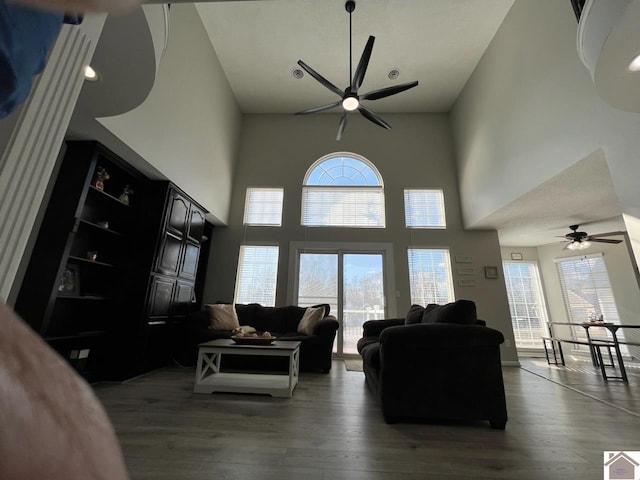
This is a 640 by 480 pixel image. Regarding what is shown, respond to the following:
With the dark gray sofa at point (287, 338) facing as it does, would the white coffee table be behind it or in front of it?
in front

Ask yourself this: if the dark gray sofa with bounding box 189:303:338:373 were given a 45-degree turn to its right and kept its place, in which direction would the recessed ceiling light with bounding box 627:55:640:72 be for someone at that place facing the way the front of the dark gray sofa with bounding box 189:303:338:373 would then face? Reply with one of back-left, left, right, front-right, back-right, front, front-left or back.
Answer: left

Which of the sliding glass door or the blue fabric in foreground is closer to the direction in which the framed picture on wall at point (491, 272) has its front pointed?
the blue fabric in foreground

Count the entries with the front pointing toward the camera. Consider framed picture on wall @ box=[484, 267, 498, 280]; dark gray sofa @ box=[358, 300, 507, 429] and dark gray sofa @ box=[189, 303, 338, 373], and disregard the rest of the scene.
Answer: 2

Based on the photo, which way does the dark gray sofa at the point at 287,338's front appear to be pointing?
toward the camera

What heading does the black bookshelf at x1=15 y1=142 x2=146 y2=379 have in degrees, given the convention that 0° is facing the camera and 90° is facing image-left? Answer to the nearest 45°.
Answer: approximately 315°

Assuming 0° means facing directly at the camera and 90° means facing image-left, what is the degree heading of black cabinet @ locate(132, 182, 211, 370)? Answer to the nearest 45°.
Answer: approximately 315°

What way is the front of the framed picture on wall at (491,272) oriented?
toward the camera

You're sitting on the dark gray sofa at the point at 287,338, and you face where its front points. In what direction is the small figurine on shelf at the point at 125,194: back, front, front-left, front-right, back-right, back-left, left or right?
right
